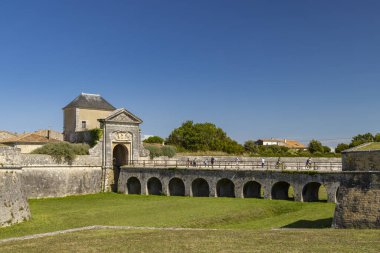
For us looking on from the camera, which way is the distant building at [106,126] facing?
facing the viewer and to the right of the viewer

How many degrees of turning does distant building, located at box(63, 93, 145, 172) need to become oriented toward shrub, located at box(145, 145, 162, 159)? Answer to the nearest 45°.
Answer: approximately 45° to its left

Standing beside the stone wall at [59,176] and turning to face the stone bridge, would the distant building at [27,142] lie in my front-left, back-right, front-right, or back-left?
back-left

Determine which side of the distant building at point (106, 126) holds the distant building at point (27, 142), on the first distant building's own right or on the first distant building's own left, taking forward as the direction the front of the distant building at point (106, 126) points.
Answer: on the first distant building's own right

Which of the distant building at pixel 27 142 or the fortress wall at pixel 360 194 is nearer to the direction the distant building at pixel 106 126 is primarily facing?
the fortress wall

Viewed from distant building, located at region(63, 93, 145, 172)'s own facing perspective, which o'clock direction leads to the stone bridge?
The stone bridge is roughly at 12 o'clock from the distant building.

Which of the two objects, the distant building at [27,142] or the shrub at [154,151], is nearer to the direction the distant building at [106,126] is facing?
the shrub

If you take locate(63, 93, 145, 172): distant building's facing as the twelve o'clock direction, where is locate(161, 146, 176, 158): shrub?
The shrub is roughly at 10 o'clock from the distant building.

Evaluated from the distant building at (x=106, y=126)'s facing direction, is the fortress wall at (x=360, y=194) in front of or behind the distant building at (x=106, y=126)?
in front

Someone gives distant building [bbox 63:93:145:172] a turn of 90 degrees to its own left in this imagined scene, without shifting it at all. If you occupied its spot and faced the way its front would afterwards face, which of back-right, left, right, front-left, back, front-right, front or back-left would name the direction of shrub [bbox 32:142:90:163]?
back

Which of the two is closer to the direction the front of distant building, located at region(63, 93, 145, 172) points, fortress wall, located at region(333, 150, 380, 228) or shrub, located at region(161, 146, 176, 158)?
the fortress wall
